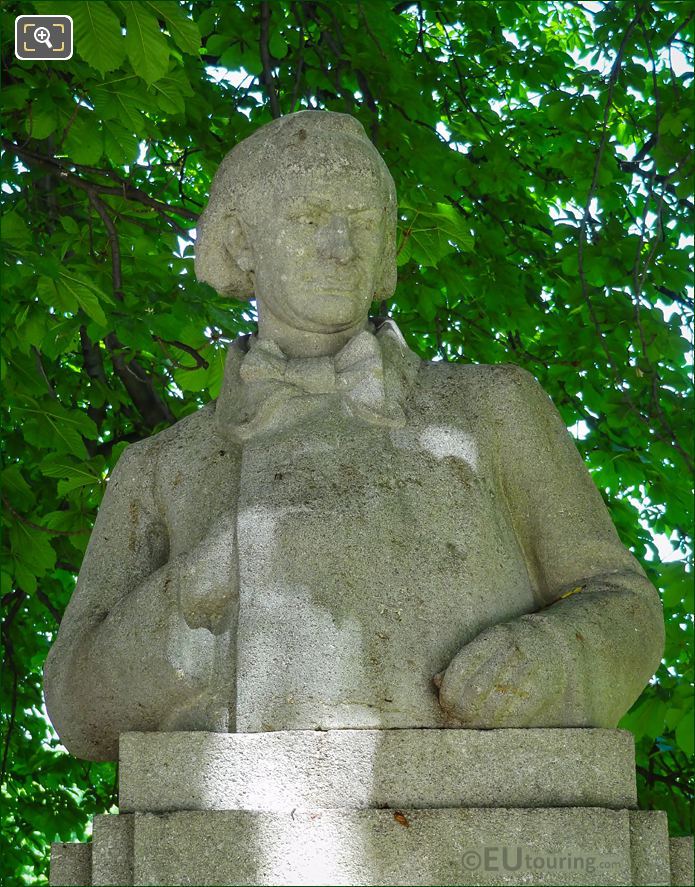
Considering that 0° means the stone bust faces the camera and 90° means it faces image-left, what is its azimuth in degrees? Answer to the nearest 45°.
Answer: approximately 0°
